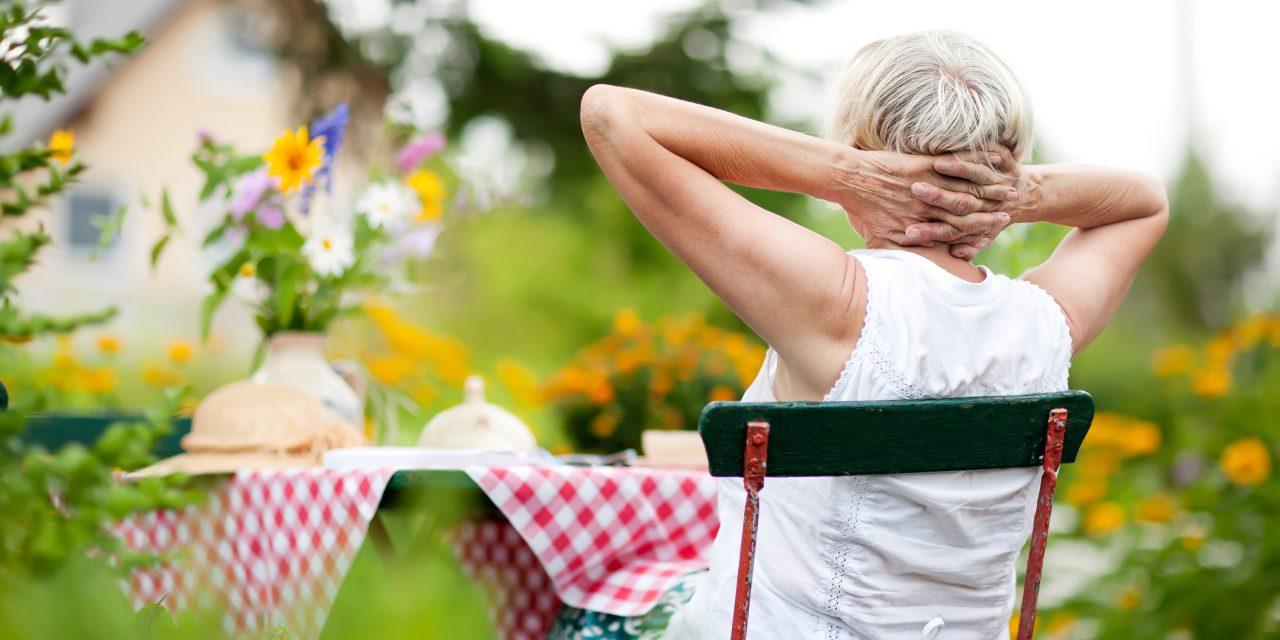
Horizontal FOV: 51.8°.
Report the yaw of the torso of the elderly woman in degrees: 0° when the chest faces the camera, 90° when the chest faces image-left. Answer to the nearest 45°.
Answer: approximately 135°

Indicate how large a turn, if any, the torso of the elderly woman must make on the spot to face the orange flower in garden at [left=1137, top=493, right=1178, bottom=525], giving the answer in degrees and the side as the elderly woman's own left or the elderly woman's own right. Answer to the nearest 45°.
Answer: approximately 45° to the elderly woman's own right

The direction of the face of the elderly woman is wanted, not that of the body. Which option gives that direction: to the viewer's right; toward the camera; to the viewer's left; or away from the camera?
away from the camera

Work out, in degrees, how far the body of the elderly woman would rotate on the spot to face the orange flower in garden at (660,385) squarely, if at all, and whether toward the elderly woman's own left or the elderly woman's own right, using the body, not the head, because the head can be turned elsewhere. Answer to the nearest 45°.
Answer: approximately 45° to the elderly woman's own right

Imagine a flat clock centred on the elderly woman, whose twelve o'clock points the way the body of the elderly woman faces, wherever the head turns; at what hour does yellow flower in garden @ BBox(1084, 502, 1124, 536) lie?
The yellow flower in garden is roughly at 2 o'clock from the elderly woman.

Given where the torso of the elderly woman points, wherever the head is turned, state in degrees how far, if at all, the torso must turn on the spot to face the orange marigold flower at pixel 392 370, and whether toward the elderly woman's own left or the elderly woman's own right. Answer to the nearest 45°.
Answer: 0° — they already face it

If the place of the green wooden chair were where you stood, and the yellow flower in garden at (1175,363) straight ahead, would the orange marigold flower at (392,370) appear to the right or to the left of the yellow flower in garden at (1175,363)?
left

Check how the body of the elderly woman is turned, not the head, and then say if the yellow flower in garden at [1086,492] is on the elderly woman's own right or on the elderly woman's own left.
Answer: on the elderly woman's own right

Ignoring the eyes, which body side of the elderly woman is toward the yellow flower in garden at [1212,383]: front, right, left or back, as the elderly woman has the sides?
right

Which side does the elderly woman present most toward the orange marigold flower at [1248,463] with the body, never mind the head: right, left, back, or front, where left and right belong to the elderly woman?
right

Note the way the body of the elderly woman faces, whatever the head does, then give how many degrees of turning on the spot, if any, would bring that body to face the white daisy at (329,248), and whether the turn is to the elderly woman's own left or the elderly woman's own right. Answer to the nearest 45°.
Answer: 0° — they already face it
